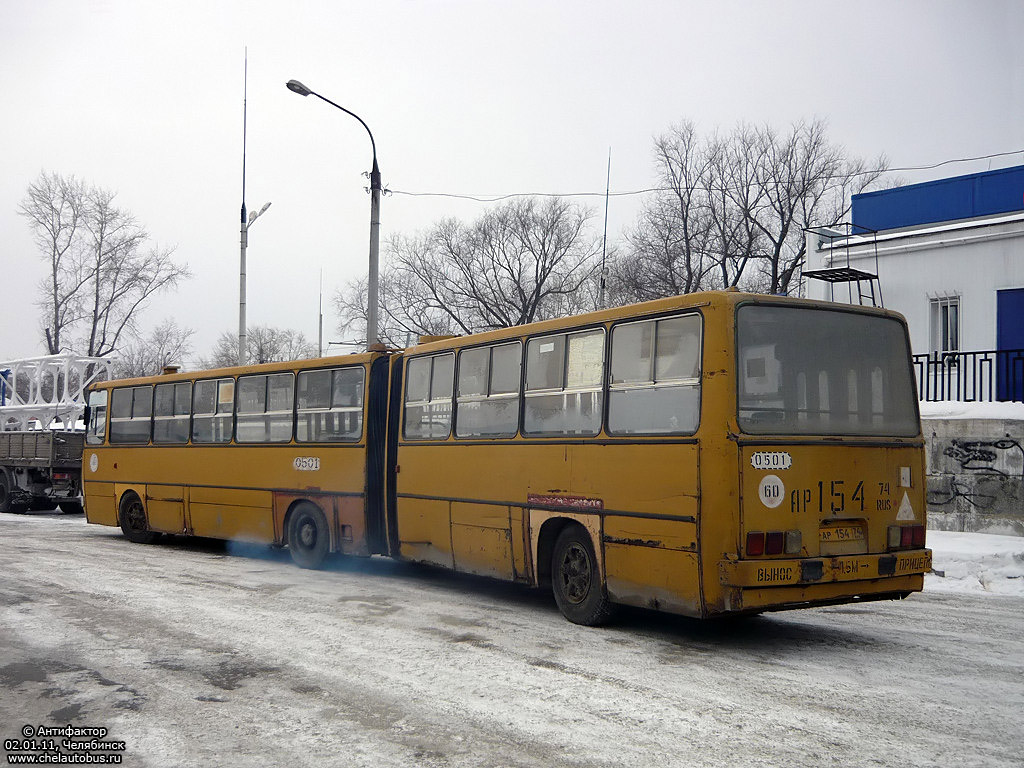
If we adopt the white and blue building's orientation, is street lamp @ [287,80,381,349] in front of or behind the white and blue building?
in front

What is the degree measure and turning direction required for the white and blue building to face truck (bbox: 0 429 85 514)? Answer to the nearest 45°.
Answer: approximately 45° to its right

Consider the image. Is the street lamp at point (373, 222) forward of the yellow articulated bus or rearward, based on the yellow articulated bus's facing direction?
forward

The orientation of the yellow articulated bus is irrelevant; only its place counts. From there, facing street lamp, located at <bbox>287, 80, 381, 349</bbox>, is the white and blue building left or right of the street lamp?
right

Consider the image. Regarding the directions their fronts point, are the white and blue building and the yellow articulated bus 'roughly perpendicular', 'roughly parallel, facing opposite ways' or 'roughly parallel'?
roughly perpendicular

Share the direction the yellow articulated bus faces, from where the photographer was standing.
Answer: facing away from the viewer and to the left of the viewer

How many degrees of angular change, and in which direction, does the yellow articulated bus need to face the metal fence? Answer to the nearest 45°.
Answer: approximately 90° to its right

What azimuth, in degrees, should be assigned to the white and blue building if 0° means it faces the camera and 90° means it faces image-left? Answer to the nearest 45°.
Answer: approximately 45°

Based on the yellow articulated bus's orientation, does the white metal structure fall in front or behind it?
in front

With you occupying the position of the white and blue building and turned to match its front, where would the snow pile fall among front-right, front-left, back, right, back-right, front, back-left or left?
front-left
